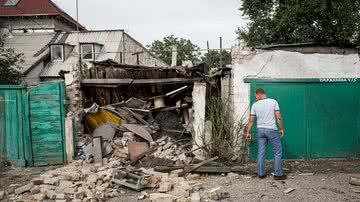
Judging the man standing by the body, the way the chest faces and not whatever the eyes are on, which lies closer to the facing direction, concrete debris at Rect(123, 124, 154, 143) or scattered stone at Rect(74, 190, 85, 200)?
the concrete debris

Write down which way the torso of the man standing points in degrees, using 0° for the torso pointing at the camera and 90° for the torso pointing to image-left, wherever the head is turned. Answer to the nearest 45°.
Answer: approximately 180°

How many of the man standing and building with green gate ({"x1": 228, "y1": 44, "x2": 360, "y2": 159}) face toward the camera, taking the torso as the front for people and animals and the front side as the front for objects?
1

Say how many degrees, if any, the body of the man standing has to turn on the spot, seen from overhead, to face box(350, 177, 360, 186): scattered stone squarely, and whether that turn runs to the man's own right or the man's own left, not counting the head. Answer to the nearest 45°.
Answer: approximately 90° to the man's own right

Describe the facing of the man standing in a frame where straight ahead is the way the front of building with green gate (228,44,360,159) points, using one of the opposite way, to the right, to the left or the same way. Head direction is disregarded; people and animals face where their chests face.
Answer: the opposite way

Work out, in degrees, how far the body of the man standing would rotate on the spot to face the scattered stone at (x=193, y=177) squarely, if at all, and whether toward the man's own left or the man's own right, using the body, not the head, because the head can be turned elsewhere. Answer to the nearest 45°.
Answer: approximately 90° to the man's own left

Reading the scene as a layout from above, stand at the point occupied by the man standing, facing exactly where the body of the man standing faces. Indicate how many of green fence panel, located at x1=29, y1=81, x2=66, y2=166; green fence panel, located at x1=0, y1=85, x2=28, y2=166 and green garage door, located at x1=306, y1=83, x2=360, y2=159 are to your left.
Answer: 2

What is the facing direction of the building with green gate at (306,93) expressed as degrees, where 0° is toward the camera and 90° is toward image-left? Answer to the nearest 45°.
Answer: approximately 0°

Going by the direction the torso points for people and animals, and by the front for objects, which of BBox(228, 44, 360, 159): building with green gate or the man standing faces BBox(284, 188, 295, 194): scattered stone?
the building with green gate

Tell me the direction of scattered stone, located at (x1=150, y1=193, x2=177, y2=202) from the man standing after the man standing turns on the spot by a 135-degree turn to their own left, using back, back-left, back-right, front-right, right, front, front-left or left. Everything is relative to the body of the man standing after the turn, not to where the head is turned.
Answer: front

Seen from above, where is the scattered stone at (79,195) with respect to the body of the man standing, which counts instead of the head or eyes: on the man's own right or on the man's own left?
on the man's own left

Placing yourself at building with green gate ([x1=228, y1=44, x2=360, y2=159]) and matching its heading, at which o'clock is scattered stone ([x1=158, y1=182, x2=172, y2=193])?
The scattered stone is roughly at 1 o'clock from the building with green gate.
